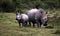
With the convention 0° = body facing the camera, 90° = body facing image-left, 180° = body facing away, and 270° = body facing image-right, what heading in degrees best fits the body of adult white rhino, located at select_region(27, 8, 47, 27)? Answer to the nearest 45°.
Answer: approximately 315°
